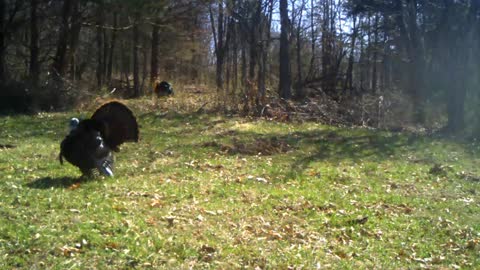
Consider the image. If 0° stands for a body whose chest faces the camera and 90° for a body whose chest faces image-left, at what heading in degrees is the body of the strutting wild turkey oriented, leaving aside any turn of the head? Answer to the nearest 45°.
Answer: approximately 45°

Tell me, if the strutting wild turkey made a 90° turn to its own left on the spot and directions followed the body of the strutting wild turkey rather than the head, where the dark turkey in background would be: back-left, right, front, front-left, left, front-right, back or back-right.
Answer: back-left
